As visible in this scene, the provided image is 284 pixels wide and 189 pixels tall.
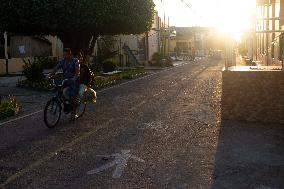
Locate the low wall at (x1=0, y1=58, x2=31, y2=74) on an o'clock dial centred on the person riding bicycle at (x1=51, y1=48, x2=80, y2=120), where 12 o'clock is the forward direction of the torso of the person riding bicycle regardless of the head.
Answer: The low wall is roughly at 4 o'clock from the person riding bicycle.

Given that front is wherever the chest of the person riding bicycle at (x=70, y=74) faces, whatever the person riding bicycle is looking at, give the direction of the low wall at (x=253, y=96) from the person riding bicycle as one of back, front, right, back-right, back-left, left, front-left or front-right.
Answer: back-left

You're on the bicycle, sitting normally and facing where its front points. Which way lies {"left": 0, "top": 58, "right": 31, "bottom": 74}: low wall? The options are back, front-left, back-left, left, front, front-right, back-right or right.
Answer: back-right

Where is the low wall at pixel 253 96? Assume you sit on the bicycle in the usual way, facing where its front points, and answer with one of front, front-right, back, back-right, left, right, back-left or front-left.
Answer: back-left

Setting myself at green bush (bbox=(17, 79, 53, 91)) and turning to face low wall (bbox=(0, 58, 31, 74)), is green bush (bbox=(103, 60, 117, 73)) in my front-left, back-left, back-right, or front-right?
front-right

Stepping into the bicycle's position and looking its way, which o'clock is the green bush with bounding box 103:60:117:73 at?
The green bush is roughly at 5 o'clock from the bicycle.

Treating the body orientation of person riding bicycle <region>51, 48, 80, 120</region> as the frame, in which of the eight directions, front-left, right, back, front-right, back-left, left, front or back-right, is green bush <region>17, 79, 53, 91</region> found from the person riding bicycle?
back-right

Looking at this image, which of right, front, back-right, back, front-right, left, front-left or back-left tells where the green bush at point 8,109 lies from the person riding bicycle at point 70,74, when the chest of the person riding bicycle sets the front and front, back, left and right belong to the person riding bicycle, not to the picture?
right

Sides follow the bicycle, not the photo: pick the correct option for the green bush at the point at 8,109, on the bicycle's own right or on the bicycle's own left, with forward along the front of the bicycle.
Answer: on the bicycle's own right

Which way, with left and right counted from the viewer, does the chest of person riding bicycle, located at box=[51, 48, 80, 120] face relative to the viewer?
facing the viewer and to the left of the viewer

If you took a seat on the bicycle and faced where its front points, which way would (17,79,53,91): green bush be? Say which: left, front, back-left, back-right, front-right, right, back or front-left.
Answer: back-right
